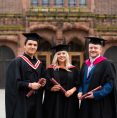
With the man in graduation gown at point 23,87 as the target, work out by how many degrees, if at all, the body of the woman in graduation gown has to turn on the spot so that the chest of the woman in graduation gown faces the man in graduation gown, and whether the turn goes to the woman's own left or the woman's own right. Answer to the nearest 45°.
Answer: approximately 90° to the woman's own right

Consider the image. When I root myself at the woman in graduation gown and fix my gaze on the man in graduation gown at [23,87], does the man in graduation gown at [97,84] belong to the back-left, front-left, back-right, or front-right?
back-left

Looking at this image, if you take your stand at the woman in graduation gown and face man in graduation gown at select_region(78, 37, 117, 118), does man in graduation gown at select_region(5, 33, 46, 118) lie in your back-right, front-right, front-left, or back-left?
back-right

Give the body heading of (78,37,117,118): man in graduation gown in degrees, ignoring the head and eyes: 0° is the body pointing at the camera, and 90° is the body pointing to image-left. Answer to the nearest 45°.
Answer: approximately 45°

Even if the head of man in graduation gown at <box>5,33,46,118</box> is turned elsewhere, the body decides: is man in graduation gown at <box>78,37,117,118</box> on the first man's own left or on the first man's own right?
on the first man's own left

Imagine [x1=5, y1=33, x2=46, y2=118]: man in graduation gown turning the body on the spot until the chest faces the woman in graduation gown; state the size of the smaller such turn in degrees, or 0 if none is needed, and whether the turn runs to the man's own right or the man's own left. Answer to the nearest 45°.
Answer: approximately 45° to the man's own left

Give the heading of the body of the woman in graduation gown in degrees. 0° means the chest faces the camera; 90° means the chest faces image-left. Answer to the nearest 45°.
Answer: approximately 0°

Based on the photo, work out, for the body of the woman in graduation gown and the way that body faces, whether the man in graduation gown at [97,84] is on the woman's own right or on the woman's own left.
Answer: on the woman's own left
